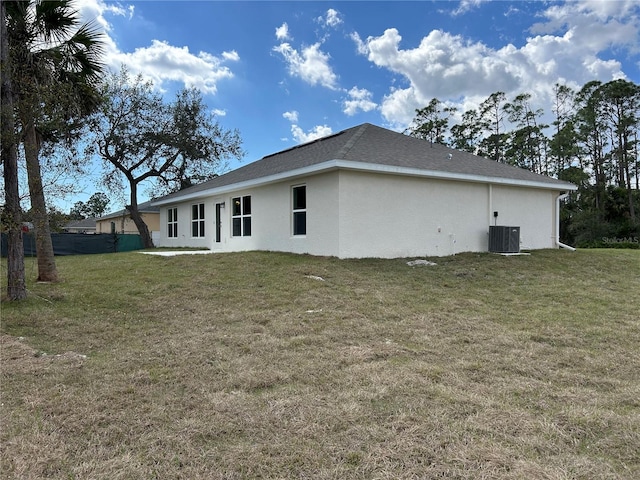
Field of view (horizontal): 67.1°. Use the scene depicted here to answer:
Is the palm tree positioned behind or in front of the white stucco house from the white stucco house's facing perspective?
behind

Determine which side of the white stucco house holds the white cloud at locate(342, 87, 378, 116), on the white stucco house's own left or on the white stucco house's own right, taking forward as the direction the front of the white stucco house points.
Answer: on the white stucco house's own left

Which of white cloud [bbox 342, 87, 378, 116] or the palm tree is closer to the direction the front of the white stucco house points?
the white cloud

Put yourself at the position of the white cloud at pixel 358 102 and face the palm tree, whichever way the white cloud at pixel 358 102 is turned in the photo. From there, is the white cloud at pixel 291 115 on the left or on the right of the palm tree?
right

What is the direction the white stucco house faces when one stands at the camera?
facing away from the viewer and to the right of the viewer

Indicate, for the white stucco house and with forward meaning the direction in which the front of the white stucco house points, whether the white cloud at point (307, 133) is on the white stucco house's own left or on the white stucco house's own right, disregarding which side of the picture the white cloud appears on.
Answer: on the white stucco house's own left
